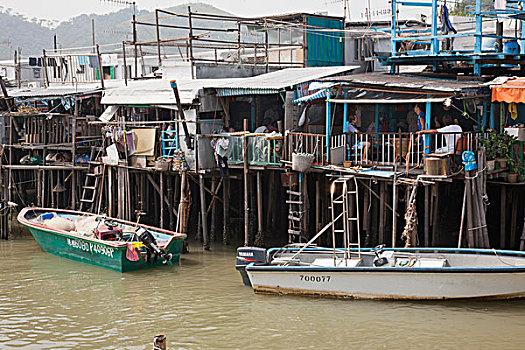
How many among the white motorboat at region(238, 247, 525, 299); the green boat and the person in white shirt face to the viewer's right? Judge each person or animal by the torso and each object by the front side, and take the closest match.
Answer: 1

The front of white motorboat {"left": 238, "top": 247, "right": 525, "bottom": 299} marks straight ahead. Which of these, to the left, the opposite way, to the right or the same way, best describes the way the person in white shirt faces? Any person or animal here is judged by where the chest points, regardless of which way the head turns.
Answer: the opposite way

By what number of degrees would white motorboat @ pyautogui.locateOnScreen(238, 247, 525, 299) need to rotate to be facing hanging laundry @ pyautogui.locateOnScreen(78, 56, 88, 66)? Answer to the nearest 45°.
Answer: approximately 135° to its left

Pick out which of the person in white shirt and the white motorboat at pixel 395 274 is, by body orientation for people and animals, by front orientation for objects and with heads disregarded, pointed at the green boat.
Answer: the person in white shirt

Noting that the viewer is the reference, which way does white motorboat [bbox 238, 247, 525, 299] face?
facing to the right of the viewer

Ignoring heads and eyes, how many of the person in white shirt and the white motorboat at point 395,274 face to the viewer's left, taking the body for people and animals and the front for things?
1

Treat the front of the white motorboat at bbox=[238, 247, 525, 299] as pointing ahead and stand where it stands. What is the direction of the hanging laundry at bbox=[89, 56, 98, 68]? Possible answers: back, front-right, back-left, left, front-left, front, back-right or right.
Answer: back-left

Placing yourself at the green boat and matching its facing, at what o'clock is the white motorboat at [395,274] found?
The white motorboat is roughly at 6 o'clock from the green boat.

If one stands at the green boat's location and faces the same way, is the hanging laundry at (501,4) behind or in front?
behind

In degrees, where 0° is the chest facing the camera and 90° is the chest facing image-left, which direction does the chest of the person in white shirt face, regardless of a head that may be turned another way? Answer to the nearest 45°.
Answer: approximately 90°

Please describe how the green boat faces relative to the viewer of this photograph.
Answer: facing away from the viewer and to the left of the viewer

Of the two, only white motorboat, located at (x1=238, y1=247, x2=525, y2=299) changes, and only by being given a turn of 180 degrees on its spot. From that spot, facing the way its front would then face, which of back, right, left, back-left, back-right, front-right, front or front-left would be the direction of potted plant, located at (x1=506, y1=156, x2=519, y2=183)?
back-right
